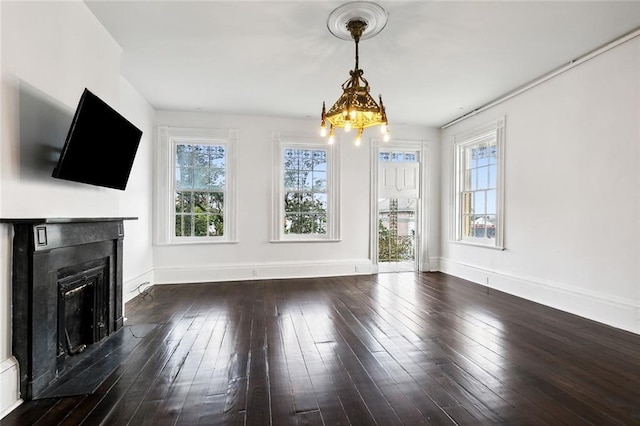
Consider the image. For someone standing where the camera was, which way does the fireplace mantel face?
facing the viewer and to the right of the viewer

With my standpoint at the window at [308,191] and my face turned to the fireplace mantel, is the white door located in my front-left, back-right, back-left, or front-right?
back-left

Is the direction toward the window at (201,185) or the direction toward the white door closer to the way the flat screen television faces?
the white door

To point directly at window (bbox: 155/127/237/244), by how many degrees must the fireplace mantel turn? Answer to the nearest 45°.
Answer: approximately 90° to its left

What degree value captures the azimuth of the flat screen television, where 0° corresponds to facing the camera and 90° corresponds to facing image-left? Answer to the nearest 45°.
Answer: approximately 315°

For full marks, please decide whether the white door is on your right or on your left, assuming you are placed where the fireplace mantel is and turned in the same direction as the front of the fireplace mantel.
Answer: on your left

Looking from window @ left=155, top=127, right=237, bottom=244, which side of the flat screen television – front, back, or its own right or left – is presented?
left

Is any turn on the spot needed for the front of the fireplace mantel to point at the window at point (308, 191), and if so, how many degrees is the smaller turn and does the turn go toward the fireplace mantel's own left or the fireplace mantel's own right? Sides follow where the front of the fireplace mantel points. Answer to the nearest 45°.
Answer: approximately 90° to the fireplace mantel's own left

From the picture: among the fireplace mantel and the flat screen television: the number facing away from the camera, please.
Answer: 0

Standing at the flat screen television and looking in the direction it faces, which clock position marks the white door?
The white door is roughly at 10 o'clock from the flat screen television.
